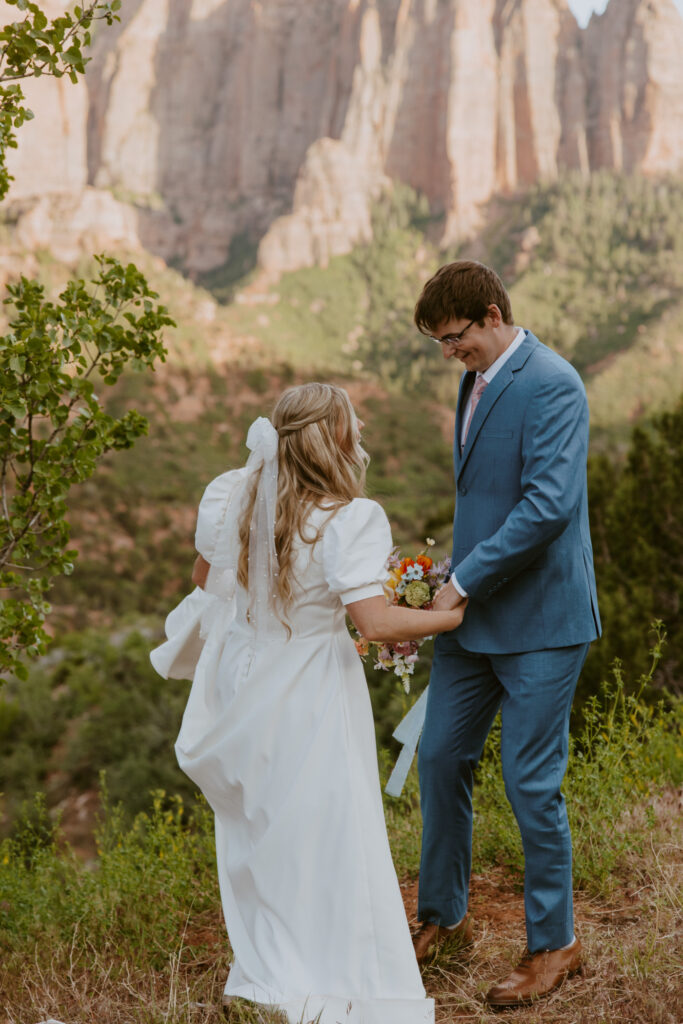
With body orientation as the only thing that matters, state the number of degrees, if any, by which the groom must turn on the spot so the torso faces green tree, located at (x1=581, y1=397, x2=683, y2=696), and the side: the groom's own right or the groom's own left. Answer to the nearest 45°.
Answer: approximately 135° to the groom's own right

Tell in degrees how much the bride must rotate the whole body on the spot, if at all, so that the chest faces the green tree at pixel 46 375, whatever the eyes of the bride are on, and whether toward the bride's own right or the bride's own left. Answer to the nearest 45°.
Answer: approximately 90° to the bride's own left

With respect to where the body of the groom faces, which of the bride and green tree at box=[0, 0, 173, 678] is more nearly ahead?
the bride

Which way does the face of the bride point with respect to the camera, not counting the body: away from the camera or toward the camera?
away from the camera

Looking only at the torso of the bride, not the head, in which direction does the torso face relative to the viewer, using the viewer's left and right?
facing away from the viewer and to the right of the viewer

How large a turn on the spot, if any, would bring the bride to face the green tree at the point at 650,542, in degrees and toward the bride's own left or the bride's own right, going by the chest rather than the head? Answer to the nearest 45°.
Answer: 0° — they already face it

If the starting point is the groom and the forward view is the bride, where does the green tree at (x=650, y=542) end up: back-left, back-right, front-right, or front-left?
back-right

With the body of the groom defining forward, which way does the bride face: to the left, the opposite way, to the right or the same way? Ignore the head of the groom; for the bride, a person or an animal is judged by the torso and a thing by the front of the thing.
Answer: the opposite way
